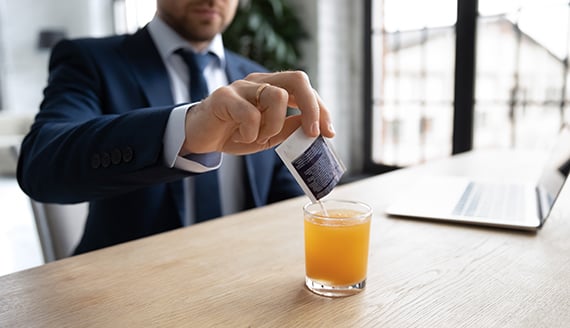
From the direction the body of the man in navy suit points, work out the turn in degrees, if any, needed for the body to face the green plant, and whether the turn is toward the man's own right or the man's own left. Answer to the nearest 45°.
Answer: approximately 135° to the man's own left

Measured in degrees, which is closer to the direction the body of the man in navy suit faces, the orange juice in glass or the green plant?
the orange juice in glass
